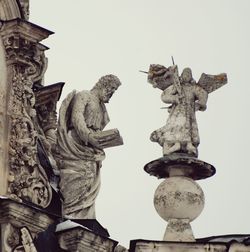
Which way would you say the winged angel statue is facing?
toward the camera

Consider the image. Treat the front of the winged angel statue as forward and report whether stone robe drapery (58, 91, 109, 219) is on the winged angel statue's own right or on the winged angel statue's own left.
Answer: on the winged angel statue's own right
